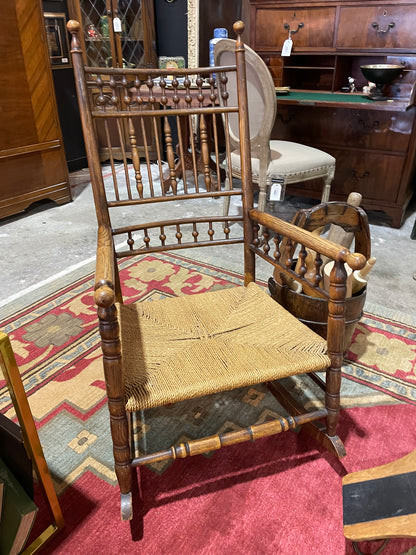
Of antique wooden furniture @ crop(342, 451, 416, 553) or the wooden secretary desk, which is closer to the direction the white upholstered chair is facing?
the wooden secretary desk

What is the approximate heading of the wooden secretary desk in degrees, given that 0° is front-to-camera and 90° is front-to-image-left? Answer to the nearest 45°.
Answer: approximately 0°

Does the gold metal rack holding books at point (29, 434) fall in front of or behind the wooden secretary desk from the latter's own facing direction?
in front

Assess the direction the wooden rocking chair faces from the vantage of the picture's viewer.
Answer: facing the viewer and to the right of the viewer

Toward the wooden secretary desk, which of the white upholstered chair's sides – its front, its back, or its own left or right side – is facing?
front

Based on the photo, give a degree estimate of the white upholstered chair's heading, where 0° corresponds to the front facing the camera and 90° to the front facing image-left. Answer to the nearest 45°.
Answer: approximately 225°

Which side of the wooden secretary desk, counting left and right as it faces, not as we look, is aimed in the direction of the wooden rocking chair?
front

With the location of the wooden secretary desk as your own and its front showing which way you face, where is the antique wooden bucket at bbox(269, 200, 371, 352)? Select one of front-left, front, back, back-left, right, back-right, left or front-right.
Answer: front

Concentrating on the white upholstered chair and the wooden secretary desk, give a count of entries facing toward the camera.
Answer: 1

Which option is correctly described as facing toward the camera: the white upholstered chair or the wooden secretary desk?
the wooden secretary desk

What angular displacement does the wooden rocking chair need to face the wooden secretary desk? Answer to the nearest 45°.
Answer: approximately 90° to its left

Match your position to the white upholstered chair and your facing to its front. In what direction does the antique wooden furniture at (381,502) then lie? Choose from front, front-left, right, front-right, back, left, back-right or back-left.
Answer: back-right
